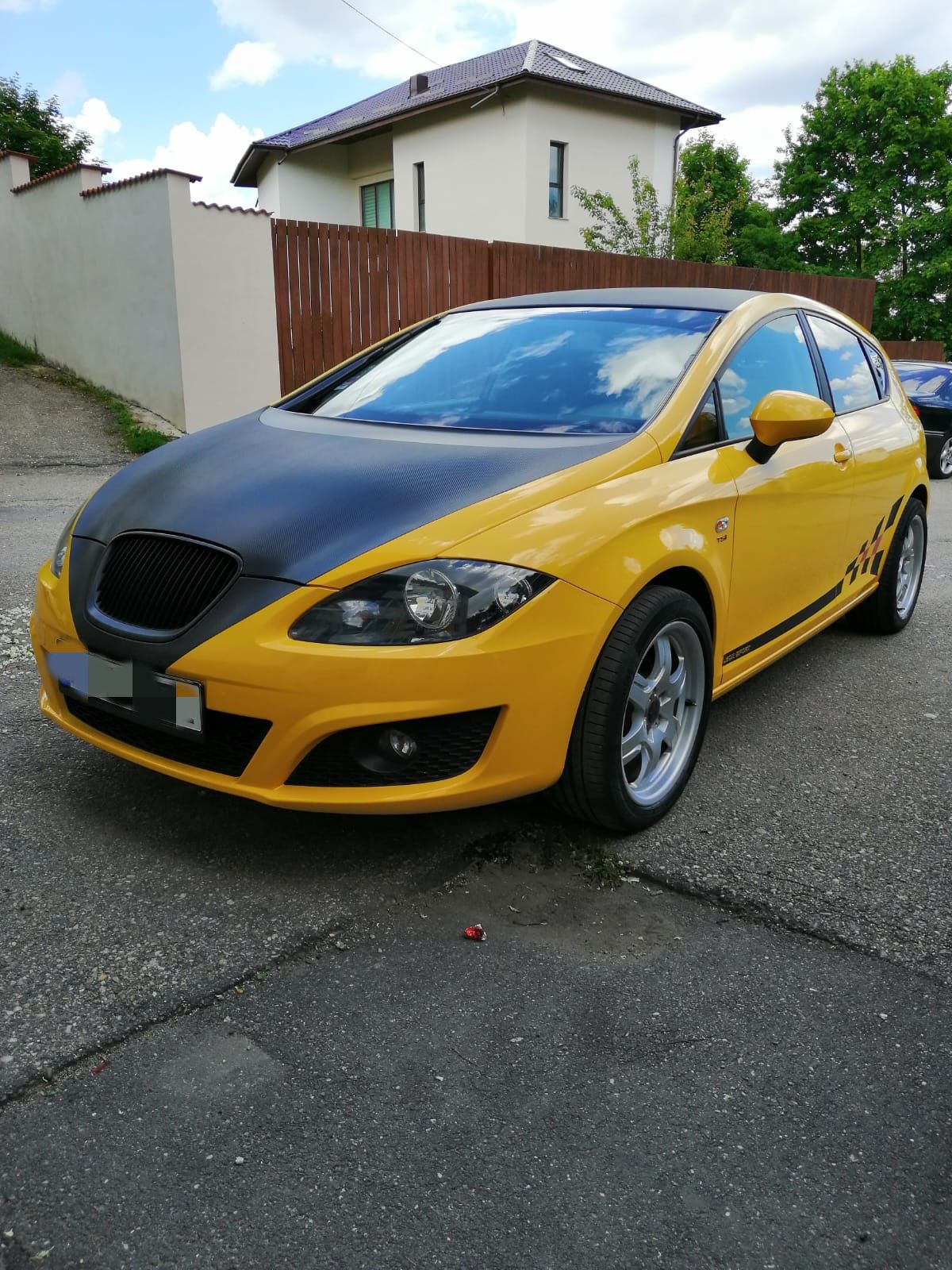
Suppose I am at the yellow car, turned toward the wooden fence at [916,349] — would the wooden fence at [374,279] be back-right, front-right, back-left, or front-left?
front-left

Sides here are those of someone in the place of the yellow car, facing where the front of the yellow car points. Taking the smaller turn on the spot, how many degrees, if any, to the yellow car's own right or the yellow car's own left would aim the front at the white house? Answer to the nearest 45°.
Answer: approximately 135° to the yellow car's own right

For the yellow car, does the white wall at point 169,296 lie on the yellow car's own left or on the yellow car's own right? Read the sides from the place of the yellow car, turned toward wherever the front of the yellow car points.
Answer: on the yellow car's own right

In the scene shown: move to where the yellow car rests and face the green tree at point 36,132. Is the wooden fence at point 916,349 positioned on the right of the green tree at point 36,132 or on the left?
right

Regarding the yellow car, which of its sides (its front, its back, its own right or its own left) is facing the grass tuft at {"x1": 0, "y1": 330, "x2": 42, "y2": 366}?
right

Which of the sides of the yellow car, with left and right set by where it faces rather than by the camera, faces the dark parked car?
back

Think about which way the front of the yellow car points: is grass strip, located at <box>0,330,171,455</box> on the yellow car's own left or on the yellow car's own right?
on the yellow car's own right

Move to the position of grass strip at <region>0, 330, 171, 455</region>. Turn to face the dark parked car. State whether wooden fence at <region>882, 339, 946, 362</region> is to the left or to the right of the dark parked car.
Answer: left

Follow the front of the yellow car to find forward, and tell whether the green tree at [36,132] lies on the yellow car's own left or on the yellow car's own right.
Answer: on the yellow car's own right

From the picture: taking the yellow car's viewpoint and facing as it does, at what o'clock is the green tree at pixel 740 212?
The green tree is roughly at 5 o'clock from the yellow car.

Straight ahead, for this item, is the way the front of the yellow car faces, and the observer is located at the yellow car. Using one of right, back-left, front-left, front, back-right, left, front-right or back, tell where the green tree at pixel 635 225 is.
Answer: back-right

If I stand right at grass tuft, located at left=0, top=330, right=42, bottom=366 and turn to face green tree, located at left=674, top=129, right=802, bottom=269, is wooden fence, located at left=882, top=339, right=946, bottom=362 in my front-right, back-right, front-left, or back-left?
front-right
